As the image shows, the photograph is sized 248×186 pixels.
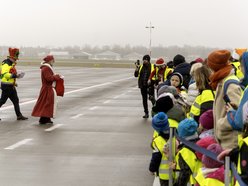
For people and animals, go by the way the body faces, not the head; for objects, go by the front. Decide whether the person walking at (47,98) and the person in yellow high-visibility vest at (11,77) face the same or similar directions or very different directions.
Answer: same or similar directions

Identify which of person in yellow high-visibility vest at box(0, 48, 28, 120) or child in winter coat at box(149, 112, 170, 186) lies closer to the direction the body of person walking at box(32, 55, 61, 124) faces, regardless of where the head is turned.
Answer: the child in winter coat

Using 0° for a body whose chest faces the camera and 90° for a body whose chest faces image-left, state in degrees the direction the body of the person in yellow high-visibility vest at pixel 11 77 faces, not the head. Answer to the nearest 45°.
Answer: approximately 270°

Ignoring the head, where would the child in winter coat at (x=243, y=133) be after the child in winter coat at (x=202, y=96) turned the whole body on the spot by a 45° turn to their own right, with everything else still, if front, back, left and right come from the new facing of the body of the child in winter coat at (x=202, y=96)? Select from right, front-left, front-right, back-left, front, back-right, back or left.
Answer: back

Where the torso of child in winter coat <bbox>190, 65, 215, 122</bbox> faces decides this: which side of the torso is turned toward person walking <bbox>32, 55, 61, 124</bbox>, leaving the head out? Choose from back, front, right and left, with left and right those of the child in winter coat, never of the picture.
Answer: front

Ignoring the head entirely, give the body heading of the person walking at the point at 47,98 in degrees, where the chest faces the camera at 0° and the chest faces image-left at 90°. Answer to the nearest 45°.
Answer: approximately 270°

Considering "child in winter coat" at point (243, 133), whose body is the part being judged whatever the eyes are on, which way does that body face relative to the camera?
to the viewer's left

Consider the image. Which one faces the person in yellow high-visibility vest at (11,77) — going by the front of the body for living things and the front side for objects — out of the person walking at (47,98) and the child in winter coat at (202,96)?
the child in winter coat

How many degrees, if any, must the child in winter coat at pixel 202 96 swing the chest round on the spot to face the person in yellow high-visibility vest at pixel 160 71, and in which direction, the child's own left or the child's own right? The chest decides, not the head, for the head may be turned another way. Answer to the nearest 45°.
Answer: approximately 45° to the child's own right

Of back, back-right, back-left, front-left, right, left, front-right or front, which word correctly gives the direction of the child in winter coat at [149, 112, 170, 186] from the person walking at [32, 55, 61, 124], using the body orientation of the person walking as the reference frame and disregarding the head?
right

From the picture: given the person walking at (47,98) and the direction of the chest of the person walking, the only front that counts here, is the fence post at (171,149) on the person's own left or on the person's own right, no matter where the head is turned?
on the person's own right

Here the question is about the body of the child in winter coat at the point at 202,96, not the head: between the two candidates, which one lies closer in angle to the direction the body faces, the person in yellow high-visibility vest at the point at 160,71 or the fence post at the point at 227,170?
the person in yellow high-visibility vest

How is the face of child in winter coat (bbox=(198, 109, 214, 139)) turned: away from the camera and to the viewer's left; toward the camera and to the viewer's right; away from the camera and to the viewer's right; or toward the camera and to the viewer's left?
away from the camera and to the viewer's left

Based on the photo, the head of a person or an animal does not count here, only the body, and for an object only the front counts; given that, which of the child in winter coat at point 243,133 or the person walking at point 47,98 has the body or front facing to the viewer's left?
the child in winter coat

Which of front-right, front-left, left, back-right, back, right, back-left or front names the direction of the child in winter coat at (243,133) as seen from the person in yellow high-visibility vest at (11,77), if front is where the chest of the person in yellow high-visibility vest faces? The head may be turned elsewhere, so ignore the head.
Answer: right

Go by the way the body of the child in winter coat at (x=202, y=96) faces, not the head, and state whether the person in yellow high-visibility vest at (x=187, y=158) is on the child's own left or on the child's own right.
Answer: on the child's own left
